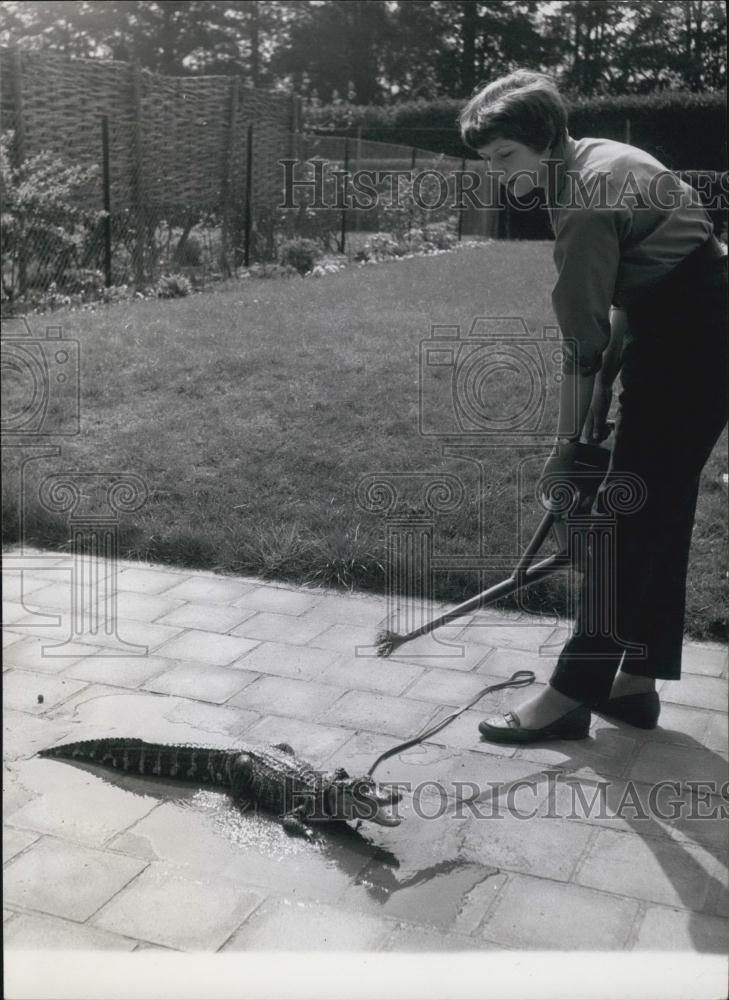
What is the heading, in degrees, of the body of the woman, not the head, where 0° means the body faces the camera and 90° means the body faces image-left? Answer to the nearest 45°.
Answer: approximately 90°

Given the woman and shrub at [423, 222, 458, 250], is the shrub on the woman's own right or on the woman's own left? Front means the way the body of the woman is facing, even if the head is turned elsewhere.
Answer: on the woman's own right

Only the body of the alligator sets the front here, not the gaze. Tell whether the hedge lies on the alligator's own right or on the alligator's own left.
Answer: on the alligator's own left

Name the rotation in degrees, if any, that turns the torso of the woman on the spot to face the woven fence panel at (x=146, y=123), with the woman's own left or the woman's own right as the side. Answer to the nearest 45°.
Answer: approximately 45° to the woman's own right

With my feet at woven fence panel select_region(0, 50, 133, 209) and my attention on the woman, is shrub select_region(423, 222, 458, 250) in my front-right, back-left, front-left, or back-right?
back-left

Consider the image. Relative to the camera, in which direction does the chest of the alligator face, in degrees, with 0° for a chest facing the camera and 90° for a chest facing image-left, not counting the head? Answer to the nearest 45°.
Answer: approximately 315°

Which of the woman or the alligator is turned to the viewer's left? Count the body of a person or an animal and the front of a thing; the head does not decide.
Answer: the woman

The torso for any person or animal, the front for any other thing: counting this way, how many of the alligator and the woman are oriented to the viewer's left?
1

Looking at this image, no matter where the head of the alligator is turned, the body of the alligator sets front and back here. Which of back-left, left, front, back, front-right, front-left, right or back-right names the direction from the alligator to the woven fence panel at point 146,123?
back-left

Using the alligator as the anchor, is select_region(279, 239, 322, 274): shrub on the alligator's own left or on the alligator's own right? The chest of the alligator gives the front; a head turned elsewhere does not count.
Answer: on the alligator's own left

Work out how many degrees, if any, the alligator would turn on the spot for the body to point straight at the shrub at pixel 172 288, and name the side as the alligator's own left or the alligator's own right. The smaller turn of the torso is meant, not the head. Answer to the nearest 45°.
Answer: approximately 135° to the alligator's own left

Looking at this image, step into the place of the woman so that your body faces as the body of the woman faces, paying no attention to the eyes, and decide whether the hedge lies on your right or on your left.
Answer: on your right

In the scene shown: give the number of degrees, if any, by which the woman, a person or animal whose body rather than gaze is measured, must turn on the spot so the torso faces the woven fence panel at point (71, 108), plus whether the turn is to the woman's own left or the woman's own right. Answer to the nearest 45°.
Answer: approximately 45° to the woman's own right
